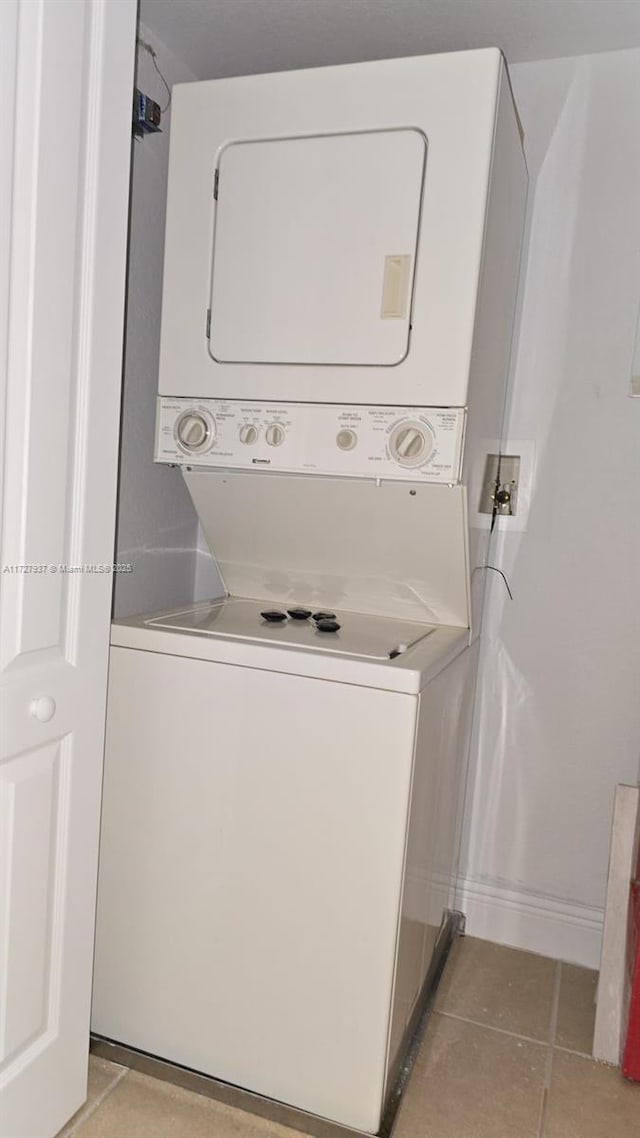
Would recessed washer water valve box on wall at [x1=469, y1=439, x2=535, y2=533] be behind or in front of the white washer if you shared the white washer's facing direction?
behind

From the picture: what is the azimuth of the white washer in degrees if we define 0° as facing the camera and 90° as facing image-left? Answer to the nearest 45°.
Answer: approximately 0°
